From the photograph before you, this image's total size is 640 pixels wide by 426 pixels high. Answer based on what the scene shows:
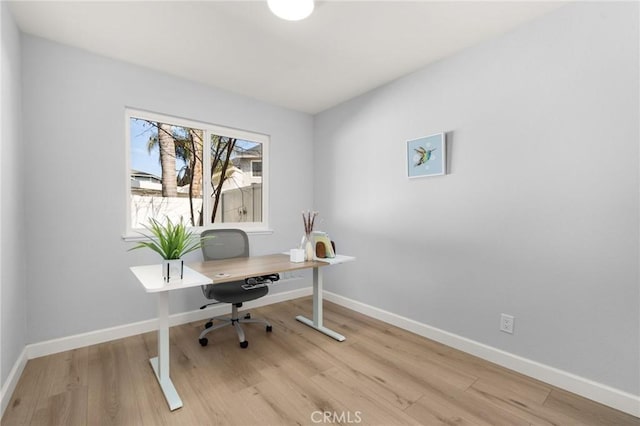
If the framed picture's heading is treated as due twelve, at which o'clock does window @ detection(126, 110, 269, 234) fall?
The window is roughly at 1 o'clock from the framed picture.

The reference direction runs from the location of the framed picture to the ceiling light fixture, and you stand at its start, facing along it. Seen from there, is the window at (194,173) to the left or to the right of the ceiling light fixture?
right

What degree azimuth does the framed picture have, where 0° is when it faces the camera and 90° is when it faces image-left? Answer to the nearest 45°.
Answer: approximately 45°
